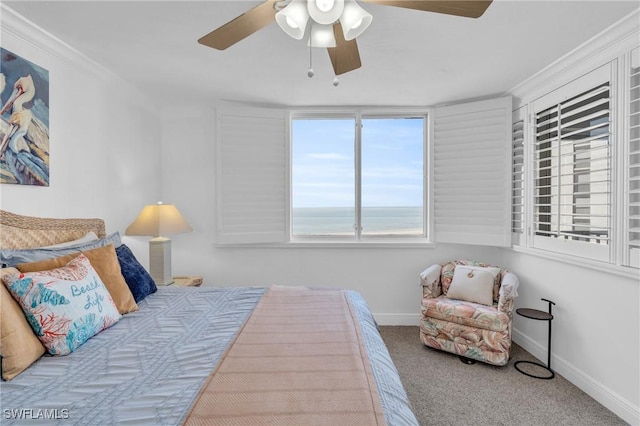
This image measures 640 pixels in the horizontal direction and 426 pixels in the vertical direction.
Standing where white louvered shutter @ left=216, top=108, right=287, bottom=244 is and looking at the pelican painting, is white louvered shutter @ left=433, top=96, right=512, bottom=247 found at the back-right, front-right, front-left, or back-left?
back-left

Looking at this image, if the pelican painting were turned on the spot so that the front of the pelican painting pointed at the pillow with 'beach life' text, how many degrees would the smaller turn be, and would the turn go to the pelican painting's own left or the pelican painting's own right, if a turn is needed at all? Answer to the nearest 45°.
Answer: approximately 45° to the pelican painting's own right

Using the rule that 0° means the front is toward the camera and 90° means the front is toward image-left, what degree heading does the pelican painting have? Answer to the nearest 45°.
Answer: approximately 315°

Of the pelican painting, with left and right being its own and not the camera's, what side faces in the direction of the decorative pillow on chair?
front

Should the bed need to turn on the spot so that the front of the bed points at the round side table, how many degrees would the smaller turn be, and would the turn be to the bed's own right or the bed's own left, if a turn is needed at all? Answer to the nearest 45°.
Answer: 0° — it already faces it

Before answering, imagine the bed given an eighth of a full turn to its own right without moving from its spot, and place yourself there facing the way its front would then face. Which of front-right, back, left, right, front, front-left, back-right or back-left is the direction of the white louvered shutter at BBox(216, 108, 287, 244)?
back-left

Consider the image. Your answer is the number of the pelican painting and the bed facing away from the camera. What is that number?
0

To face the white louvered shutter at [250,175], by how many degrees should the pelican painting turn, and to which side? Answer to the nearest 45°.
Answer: approximately 45° to its left

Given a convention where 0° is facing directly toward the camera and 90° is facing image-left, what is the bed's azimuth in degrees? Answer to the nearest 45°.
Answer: approximately 270°
